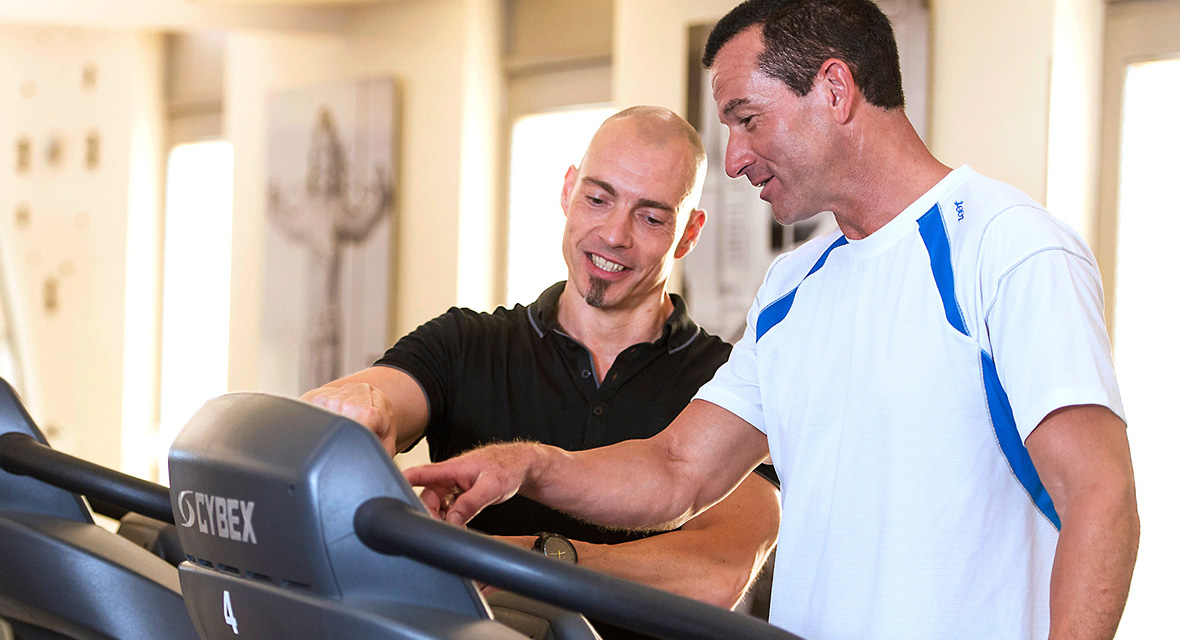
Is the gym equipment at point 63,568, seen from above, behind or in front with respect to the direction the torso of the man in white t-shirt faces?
in front

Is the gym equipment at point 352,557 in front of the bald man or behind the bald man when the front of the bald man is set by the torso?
in front

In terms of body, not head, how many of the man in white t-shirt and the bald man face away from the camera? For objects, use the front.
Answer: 0

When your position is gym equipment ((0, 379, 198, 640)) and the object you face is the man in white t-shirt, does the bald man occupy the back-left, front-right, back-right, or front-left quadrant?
front-left

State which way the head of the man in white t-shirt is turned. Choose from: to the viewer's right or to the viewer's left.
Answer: to the viewer's left

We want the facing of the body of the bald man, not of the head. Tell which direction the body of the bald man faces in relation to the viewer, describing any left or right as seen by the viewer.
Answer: facing the viewer

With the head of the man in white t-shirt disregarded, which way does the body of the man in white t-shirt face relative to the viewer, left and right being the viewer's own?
facing the viewer and to the left of the viewer

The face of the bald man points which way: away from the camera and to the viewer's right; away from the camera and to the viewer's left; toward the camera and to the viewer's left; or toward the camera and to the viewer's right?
toward the camera and to the viewer's left
